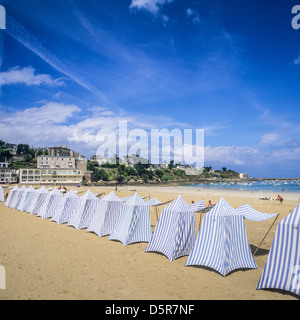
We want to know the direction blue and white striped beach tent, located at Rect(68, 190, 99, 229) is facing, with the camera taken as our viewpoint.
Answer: facing away from the viewer and to the right of the viewer

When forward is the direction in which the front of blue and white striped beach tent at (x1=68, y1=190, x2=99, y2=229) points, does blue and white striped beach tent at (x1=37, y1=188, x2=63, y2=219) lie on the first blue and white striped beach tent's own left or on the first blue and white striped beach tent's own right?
on the first blue and white striped beach tent's own left

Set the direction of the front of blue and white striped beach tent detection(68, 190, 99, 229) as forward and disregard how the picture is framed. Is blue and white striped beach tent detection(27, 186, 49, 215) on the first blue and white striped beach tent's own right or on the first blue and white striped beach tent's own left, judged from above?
on the first blue and white striped beach tent's own left

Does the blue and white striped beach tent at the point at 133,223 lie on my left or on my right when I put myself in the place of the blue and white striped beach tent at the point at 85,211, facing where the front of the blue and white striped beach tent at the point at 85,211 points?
on my right

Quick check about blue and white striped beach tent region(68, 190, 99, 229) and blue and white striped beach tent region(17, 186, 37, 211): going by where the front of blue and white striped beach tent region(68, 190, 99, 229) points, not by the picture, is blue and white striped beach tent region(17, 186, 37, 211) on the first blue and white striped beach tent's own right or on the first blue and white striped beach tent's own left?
on the first blue and white striped beach tent's own left

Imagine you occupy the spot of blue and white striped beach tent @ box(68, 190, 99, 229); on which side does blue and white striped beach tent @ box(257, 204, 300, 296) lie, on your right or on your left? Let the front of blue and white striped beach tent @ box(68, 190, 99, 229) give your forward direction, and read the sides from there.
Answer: on your right
